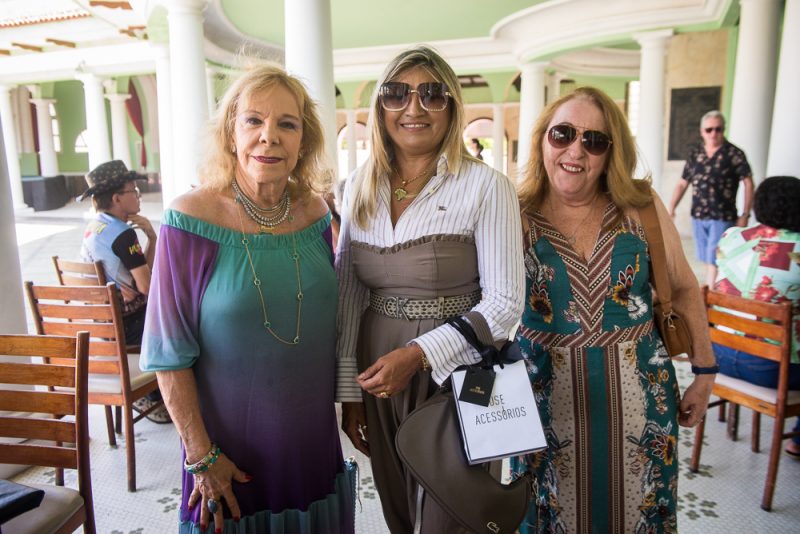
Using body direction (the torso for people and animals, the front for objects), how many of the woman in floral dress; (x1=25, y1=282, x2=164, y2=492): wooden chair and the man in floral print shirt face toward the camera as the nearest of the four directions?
2

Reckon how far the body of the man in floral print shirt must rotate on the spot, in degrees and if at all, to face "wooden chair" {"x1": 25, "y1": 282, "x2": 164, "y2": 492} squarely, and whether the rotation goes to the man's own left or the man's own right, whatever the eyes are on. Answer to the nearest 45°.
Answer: approximately 45° to the man's own right

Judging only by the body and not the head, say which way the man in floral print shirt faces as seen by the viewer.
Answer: toward the camera

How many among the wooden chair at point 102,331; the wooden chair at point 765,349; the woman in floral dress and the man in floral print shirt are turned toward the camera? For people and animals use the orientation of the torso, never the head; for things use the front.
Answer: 2

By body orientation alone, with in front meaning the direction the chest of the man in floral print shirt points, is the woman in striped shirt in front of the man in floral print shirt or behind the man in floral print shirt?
in front

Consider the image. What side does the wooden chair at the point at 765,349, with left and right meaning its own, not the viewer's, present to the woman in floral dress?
back

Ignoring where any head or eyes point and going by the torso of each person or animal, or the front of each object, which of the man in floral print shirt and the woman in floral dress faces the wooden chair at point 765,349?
the man in floral print shirt

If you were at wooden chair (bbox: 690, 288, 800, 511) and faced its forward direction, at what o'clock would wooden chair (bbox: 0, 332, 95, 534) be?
wooden chair (bbox: 0, 332, 95, 534) is roughly at 6 o'clock from wooden chair (bbox: 690, 288, 800, 511).

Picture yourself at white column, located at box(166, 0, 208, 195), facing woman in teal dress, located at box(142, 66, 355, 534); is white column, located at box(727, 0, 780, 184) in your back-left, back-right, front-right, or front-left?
front-left

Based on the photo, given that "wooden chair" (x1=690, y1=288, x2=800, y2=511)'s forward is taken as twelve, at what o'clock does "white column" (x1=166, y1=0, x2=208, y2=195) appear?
The white column is roughly at 8 o'clock from the wooden chair.

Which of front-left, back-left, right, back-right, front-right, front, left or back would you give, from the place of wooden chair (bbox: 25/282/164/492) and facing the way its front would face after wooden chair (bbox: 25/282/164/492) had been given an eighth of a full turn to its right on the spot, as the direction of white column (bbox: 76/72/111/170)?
left

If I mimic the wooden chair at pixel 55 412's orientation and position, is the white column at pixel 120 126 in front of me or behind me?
behind

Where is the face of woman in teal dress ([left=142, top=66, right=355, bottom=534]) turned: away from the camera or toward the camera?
toward the camera

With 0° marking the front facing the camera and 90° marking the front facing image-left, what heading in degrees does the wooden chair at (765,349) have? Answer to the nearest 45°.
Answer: approximately 225°

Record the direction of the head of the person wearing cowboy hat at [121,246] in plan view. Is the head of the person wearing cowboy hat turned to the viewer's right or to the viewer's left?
to the viewer's right

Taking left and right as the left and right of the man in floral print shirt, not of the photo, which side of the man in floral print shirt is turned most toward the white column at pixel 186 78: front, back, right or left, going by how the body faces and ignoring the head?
right
